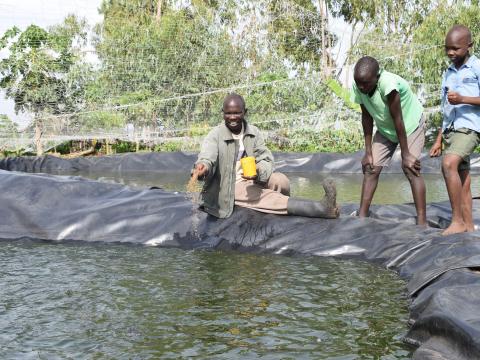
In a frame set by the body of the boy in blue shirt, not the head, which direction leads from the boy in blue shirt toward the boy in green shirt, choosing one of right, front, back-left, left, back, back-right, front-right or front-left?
right

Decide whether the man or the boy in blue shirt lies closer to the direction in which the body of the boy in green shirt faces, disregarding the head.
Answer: the man

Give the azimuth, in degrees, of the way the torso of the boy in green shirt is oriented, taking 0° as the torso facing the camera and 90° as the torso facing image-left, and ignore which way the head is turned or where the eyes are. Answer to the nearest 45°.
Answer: approximately 45°

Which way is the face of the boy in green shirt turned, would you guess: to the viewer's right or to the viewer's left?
to the viewer's left

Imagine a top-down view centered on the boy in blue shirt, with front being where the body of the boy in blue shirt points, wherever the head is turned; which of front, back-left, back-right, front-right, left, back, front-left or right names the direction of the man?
front-right

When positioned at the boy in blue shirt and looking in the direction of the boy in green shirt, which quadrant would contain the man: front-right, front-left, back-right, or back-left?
front-left

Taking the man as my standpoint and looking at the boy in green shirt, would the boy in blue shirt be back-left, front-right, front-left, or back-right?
front-right

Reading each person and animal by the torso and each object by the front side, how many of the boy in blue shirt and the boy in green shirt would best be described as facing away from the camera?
0

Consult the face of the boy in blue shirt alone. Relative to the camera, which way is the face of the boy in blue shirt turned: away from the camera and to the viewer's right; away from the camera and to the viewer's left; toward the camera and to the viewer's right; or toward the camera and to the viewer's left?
toward the camera and to the viewer's left

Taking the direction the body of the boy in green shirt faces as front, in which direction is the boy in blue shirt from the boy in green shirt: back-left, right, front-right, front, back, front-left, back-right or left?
left

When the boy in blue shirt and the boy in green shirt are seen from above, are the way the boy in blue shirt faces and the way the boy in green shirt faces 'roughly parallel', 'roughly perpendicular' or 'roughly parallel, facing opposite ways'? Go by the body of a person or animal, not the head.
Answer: roughly parallel

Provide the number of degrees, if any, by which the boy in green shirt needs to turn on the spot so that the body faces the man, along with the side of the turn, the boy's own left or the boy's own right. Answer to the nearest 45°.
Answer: approximately 45° to the boy's own right
